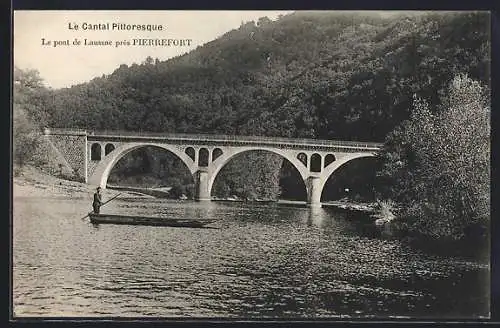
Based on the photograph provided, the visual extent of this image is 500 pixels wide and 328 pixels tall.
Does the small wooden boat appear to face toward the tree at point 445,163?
yes

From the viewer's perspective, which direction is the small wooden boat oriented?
to the viewer's right
